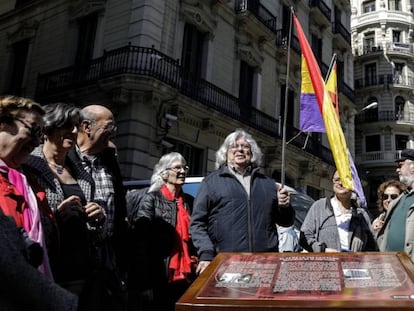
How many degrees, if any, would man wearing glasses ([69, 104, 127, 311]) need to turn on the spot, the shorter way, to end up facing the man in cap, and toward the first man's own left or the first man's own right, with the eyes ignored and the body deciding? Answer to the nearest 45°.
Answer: approximately 45° to the first man's own left

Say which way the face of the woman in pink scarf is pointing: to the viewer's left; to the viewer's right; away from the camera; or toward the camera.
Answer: to the viewer's right

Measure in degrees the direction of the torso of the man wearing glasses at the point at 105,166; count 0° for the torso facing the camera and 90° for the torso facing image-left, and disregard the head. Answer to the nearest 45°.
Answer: approximately 315°

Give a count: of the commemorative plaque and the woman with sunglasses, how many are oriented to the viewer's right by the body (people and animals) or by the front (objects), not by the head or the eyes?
0

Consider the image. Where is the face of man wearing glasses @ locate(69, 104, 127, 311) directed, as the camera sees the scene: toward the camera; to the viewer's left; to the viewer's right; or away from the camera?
to the viewer's right

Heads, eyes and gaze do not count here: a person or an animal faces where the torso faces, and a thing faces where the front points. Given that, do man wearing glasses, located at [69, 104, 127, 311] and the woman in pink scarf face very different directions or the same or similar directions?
same or similar directions

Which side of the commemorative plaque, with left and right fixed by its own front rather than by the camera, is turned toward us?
front

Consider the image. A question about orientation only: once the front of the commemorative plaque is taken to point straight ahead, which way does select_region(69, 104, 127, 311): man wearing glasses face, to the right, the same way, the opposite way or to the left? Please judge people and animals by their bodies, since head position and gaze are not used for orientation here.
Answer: to the left

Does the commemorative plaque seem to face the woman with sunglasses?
no

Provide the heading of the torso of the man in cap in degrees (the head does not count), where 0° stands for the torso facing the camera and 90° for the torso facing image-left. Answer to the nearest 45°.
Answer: approximately 45°

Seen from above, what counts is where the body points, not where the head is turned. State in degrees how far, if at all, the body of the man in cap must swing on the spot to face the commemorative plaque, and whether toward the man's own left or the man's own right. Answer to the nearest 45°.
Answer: approximately 45° to the man's own left

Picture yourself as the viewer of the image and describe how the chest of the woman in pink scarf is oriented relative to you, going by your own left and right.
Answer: facing the viewer and to the right of the viewer

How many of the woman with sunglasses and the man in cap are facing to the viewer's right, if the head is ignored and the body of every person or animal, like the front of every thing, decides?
0

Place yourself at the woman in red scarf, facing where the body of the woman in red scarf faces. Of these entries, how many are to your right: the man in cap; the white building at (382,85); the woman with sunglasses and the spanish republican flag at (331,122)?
0

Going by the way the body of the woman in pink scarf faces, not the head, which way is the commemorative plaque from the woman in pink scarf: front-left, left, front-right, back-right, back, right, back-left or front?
front-left

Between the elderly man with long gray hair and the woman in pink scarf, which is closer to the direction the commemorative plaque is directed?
the woman in pink scarf

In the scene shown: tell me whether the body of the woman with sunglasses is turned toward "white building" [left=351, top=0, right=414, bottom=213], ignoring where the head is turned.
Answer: no
